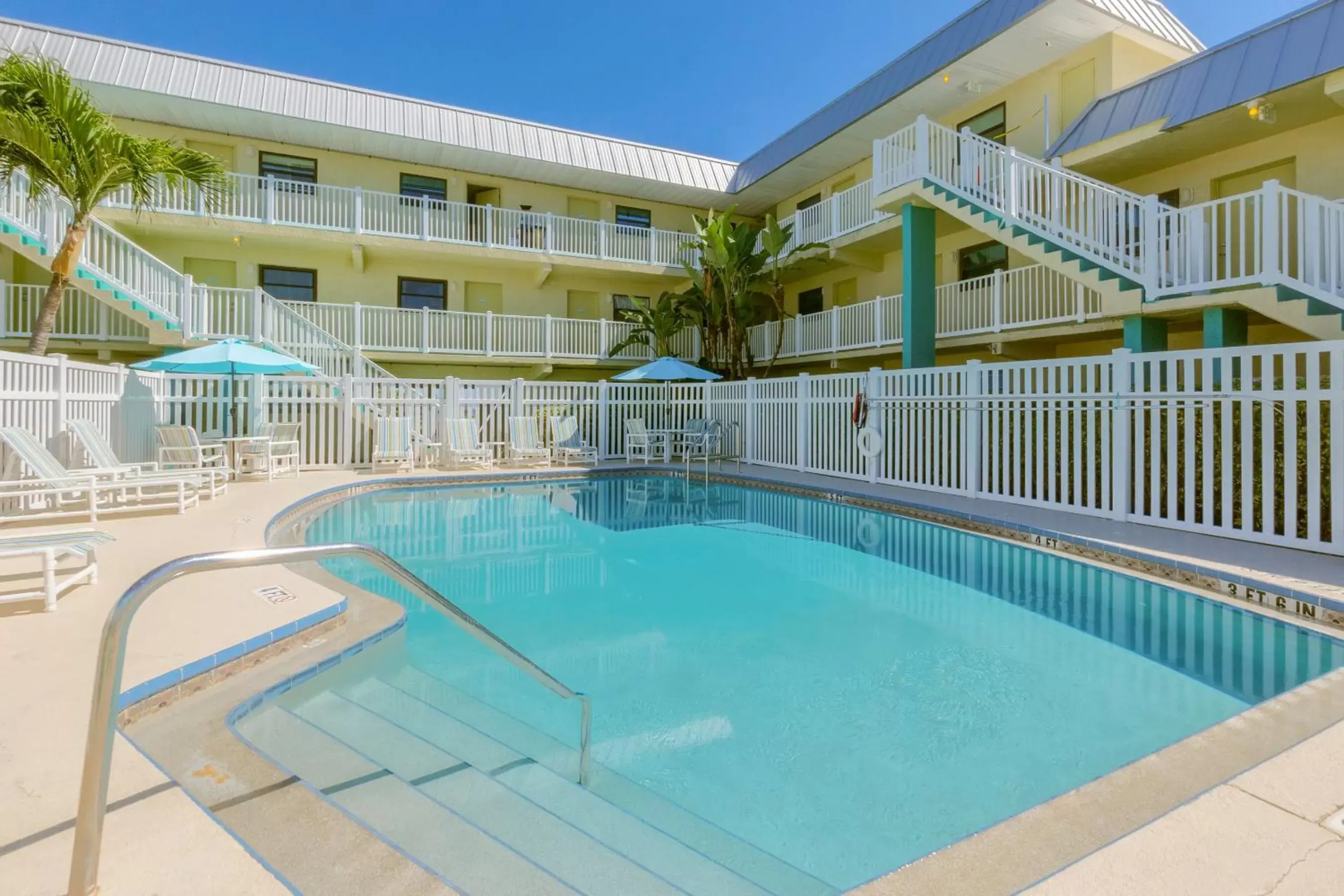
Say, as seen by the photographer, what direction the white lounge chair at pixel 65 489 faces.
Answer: facing to the right of the viewer

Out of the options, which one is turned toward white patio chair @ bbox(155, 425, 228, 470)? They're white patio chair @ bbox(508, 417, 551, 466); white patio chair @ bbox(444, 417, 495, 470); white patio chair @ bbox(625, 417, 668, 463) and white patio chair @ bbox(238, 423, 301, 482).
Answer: white patio chair @ bbox(238, 423, 301, 482)

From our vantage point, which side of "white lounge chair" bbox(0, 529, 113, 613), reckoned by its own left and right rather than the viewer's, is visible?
right

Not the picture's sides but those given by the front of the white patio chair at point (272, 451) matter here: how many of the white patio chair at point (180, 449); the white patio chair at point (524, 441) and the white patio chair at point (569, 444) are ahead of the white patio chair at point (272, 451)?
1

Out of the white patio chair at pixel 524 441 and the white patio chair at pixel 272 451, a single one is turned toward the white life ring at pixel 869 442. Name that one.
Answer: the white patio chair at pixel 524 441

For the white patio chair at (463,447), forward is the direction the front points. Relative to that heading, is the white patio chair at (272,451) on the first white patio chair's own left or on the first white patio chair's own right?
on the first white patio chair's own right

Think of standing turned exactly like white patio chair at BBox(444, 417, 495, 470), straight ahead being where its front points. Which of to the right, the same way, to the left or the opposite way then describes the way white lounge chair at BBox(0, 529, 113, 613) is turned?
to the left

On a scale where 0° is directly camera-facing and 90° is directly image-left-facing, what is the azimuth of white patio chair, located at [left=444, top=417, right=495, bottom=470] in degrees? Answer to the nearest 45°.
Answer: approximately 315°

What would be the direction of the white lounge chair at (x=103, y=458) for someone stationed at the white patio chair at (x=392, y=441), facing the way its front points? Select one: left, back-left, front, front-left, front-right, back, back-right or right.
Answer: front-right

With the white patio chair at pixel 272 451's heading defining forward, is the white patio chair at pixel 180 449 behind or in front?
in front

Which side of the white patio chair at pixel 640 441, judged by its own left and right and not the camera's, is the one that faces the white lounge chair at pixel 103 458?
right

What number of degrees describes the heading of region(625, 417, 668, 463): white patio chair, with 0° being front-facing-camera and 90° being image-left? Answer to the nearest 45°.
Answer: approximately 315°
